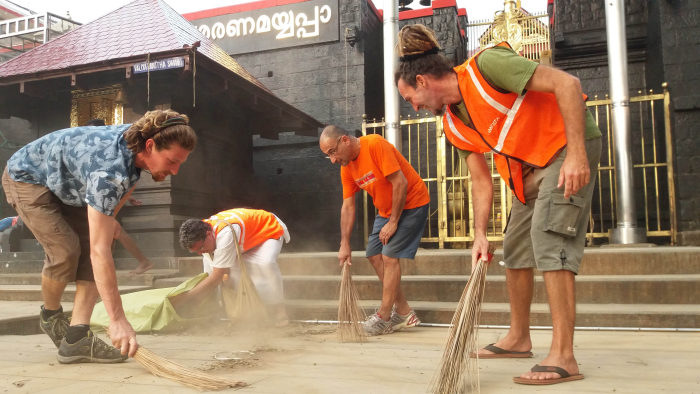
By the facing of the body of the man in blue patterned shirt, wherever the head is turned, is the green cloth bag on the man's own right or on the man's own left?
on the man's own left

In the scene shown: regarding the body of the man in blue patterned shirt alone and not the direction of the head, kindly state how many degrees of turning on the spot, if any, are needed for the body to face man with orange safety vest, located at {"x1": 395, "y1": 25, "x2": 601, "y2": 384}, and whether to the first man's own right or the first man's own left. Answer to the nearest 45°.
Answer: approximately 45° to the first man's own right

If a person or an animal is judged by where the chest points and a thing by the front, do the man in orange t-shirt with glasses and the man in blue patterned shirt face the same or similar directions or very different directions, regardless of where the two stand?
very different directions

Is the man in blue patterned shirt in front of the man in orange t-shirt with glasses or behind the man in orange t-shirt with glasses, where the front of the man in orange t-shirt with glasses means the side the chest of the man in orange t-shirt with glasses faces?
in front

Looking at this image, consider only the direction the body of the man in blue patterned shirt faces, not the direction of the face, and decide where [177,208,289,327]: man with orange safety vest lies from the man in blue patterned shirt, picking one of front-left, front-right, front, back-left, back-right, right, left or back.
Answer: front-left

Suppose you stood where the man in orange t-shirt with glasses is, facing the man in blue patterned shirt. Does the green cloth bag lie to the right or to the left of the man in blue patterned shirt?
right

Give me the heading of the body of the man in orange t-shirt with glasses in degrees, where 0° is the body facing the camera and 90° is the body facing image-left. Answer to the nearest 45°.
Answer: approximately 45°

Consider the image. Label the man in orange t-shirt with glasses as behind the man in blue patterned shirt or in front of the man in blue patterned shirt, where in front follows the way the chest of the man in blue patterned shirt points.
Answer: in front

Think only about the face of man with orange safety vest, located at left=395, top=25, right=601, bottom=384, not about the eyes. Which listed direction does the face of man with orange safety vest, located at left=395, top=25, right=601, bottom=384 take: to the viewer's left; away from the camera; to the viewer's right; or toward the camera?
to the viewer's left

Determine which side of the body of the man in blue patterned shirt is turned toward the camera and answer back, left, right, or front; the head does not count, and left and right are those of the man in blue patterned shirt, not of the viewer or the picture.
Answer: right

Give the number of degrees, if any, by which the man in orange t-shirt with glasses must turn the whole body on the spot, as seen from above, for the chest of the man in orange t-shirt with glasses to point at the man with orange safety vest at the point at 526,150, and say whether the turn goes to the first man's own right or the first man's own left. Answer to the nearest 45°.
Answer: approximately 45° to the first man's own left

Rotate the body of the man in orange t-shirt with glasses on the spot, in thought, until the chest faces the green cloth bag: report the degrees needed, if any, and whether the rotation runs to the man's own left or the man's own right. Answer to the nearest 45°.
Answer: approximately 45° to the man's own right

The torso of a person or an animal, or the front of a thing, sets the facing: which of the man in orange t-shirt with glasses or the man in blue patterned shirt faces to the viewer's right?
the man in blue patterned shirt

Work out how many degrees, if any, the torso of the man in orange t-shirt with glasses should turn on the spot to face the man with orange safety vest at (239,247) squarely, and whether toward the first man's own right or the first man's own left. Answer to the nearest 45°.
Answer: approximately 45° to the first man's own right
